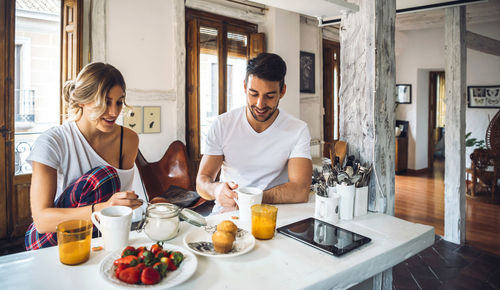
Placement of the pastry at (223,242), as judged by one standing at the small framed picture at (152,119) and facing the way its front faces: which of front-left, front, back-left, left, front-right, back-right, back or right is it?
front

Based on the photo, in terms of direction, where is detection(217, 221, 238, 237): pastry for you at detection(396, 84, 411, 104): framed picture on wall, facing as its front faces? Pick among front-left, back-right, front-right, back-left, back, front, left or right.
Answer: front

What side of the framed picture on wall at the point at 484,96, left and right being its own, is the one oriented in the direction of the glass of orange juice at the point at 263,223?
front

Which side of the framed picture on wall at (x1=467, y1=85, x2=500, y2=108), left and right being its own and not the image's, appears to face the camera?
front

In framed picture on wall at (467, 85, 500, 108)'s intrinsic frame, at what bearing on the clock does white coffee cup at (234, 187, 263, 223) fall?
The white coffee cup is roughly at 12 o'clock from the framed picture on wall.

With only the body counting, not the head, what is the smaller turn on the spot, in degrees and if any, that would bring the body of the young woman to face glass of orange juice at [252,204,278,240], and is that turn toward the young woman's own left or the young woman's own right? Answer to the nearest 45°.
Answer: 0° — they already face it

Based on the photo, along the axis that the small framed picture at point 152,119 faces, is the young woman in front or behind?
in front

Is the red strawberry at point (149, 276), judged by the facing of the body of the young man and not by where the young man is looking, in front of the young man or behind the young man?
in front

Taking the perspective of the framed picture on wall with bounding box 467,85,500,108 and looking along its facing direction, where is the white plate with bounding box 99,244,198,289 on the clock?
The white plate is roughly at 12 o'clock from the framed picture on wall.

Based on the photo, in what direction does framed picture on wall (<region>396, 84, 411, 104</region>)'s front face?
toward the camera

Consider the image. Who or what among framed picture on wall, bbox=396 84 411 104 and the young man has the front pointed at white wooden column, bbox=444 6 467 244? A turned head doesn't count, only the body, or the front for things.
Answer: the framed picture on wall

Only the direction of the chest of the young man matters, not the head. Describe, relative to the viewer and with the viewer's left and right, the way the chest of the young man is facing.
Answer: facing the viewer

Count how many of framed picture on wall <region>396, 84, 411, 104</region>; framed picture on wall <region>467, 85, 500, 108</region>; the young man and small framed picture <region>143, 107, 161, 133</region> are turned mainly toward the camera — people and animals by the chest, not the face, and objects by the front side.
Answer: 4

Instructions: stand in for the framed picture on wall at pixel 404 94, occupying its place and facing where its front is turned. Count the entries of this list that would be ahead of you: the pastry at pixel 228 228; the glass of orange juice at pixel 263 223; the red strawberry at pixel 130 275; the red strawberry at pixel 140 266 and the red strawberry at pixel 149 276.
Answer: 5

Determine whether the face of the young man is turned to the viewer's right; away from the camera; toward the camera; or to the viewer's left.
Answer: toward the camera

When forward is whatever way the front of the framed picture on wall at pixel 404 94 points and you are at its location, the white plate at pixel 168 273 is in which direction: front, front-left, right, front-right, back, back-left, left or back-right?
front
